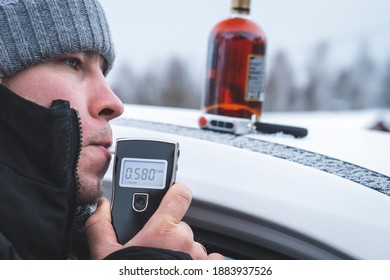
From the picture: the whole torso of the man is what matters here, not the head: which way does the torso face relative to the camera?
to the viewer's right

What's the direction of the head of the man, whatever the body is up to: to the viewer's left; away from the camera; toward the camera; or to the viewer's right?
to the viewer's right
